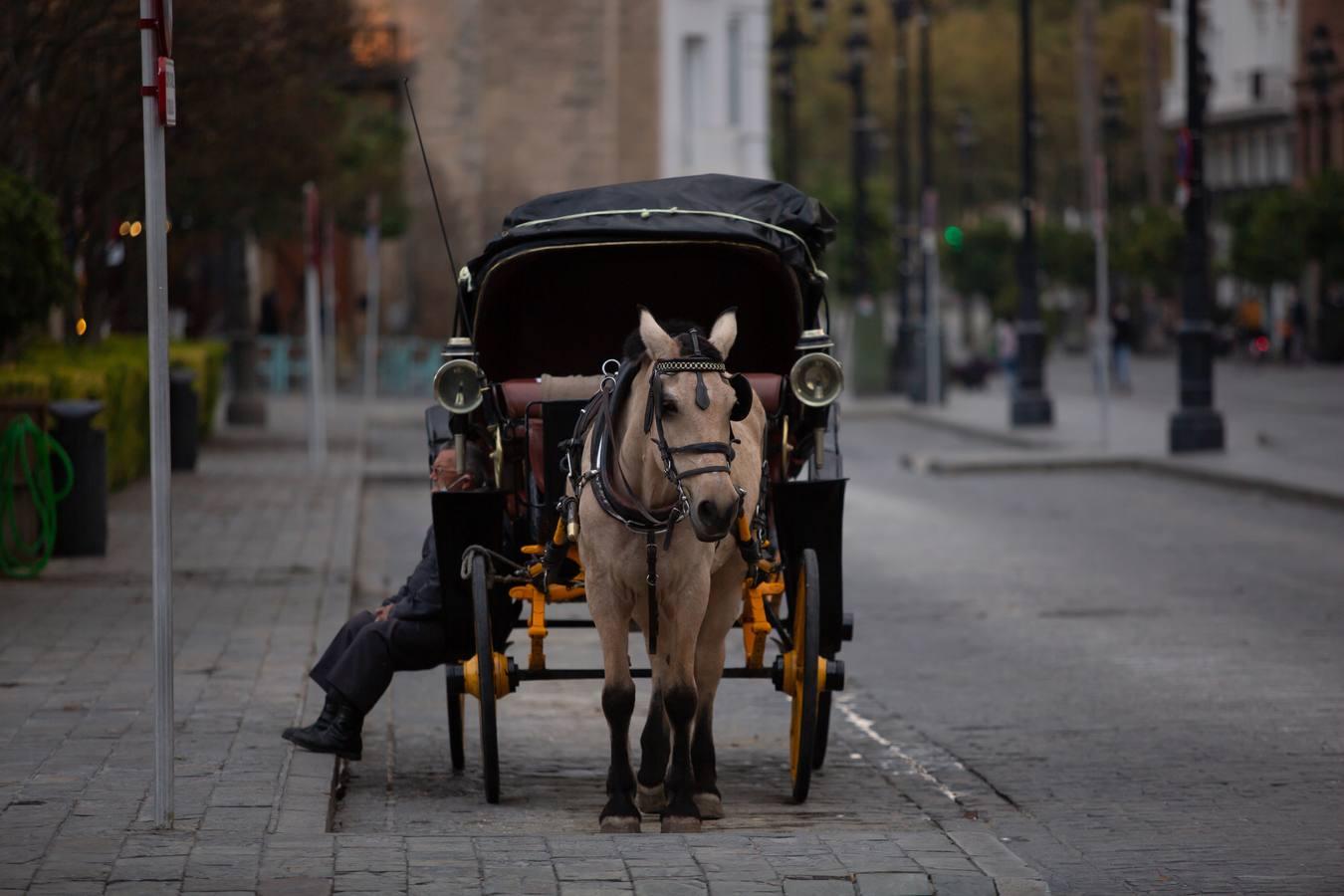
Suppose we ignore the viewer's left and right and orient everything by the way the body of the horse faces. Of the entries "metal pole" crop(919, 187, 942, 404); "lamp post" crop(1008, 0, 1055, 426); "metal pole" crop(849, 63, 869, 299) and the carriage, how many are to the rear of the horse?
4

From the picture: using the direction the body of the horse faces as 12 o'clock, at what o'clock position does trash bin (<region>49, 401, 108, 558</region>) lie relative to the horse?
The trash bin is roughly at 5 o'clock from the horse.

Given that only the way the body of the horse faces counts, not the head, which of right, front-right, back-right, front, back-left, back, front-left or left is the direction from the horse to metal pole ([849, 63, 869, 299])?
back

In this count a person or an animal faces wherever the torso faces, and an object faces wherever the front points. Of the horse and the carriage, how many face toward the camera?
2

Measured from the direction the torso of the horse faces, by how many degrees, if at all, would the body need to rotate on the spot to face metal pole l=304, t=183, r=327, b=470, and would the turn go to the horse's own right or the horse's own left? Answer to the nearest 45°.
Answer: approximately 180°

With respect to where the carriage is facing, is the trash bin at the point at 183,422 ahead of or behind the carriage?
behind

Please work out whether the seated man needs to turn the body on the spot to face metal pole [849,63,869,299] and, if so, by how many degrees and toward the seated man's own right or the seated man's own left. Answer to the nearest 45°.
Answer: approximately 90° to the seated man's own right

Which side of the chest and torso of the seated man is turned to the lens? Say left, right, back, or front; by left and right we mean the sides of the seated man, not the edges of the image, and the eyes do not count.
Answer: left

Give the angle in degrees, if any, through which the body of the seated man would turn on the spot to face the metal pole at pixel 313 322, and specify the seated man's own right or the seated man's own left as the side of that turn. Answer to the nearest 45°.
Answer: approximately 90° to the seated man's own right

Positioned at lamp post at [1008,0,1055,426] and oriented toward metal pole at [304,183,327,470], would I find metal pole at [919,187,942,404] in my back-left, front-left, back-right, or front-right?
back-right

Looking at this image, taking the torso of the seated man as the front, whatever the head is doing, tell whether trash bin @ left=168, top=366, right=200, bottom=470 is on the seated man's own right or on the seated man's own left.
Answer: on the seated man's own right

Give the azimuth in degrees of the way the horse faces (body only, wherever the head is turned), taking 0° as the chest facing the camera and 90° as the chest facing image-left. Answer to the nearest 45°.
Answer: approximately 0°

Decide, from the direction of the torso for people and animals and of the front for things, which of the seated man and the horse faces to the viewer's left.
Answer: the seated man

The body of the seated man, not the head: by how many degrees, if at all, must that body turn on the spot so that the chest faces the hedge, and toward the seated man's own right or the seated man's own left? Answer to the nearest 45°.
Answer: approximately 90° to the seated man's own right

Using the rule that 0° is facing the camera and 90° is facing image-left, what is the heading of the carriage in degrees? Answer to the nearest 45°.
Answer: approximately 0°
